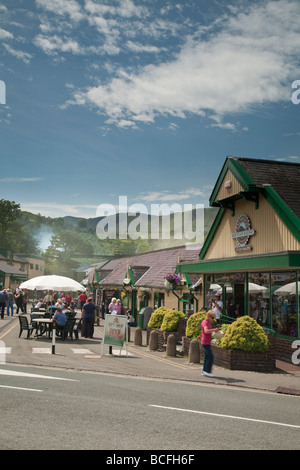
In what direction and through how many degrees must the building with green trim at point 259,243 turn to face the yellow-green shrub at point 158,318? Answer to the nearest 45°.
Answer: approximately 90° to its right

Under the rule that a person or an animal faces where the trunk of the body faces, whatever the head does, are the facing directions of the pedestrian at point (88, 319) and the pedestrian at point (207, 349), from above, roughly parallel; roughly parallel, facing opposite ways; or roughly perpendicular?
roughly perpendicular

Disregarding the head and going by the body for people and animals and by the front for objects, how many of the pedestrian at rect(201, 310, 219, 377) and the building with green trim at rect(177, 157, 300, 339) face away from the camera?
0
